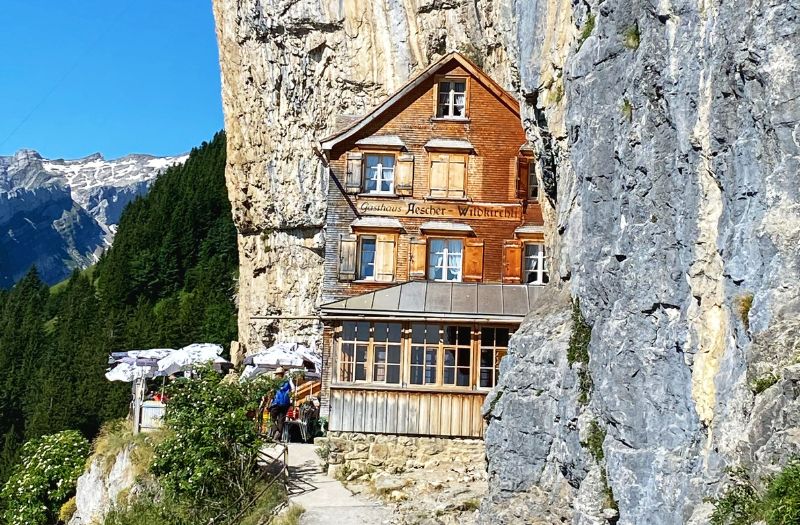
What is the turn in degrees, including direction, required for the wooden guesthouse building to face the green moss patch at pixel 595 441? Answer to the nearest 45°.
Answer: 0° — it already faces it

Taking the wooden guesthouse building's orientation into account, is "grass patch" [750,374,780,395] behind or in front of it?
in front

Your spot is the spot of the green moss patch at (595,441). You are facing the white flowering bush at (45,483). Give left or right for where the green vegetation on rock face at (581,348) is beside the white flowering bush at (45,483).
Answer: right

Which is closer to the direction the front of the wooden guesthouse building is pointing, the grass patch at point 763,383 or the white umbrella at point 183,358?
the grass patch

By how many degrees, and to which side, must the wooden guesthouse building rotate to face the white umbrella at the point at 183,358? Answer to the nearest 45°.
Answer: approximately 90° to its right

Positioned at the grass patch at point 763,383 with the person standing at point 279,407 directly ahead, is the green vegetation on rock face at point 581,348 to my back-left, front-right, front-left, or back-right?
front-right

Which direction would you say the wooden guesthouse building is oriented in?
toward the camera
